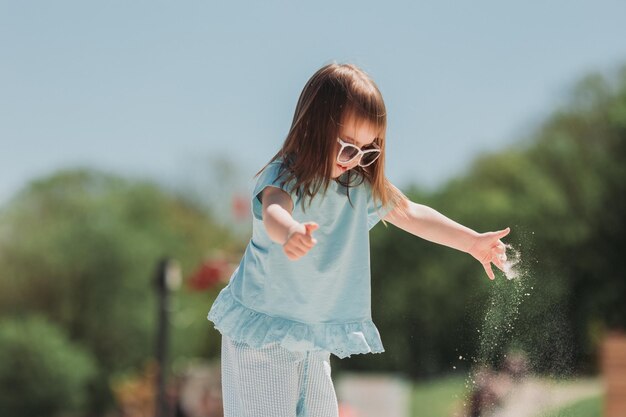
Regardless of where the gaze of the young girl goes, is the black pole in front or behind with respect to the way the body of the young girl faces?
behind

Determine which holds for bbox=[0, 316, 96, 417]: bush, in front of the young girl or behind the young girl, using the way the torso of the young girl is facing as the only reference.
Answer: behind

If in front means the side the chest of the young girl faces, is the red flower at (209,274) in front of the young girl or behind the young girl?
behind

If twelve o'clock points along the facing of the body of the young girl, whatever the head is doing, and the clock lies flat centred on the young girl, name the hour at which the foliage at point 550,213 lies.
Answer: The foliage is roughly at 8 o'clock from the young girl.

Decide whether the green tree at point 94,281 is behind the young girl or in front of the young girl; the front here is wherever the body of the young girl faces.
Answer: behind

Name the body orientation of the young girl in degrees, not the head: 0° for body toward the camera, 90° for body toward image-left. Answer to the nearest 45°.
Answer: approximately 315°

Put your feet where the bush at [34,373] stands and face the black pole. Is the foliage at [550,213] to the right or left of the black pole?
left
